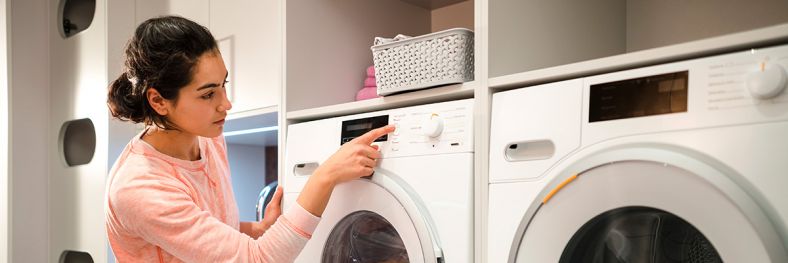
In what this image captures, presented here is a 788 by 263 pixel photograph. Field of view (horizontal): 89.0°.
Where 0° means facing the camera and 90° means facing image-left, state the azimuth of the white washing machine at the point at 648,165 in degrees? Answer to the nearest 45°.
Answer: approximately 45°

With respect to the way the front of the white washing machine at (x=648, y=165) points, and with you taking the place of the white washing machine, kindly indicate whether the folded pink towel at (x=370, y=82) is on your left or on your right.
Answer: on your right

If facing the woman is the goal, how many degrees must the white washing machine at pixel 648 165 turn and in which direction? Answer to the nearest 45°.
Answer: approximately 45° to its right

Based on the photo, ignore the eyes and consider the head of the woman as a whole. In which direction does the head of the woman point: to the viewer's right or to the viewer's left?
to the viewer's right

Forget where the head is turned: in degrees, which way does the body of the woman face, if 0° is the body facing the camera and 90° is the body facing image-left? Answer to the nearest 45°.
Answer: approximately 315°

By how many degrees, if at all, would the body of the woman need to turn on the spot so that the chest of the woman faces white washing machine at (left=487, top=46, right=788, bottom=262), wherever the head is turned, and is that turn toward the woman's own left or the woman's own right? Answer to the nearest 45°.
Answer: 0° — they already face it

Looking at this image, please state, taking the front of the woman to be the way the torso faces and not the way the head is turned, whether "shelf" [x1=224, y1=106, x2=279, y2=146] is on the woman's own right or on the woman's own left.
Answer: on the woman's own left
